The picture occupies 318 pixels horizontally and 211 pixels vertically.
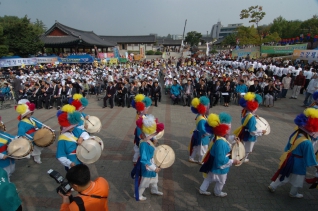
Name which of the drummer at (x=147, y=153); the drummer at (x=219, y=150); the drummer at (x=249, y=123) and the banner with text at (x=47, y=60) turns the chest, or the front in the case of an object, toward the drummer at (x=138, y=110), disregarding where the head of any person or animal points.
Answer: the banner with text

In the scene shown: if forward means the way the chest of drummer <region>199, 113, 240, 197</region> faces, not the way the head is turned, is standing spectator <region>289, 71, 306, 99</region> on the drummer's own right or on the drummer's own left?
on the drummer's own left

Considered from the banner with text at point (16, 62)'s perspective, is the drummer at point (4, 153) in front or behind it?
in front

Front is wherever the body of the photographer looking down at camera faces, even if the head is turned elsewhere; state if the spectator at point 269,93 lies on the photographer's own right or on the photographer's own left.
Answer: on the photographer's own right

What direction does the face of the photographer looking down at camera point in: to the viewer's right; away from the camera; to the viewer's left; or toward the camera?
to the viewer's left

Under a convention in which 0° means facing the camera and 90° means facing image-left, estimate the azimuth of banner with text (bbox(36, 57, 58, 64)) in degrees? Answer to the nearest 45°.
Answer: approximately 0°

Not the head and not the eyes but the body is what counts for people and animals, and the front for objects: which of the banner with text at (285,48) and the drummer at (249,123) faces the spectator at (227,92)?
the banner with text

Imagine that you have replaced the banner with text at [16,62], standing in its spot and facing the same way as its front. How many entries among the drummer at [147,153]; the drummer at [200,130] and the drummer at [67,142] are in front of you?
3
